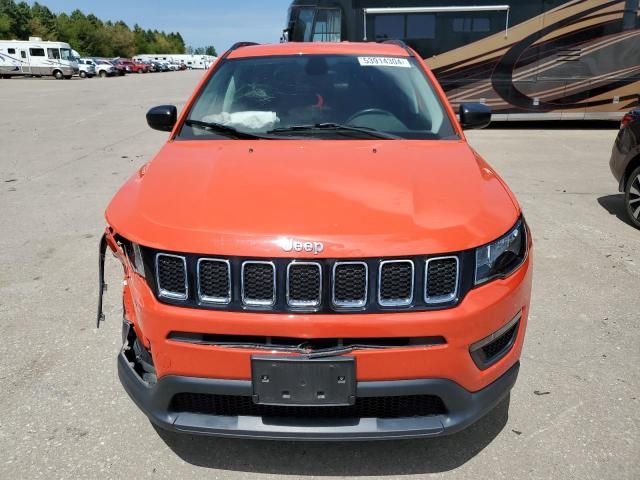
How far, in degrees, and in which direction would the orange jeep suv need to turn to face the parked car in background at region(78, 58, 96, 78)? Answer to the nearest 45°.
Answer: approximately 180°

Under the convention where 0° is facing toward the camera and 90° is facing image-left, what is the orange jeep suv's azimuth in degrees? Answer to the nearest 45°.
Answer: approximately 0°

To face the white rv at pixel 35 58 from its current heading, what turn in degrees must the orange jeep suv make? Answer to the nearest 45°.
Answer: approximately 135° to its right

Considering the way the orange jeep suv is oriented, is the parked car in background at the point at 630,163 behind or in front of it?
behind
